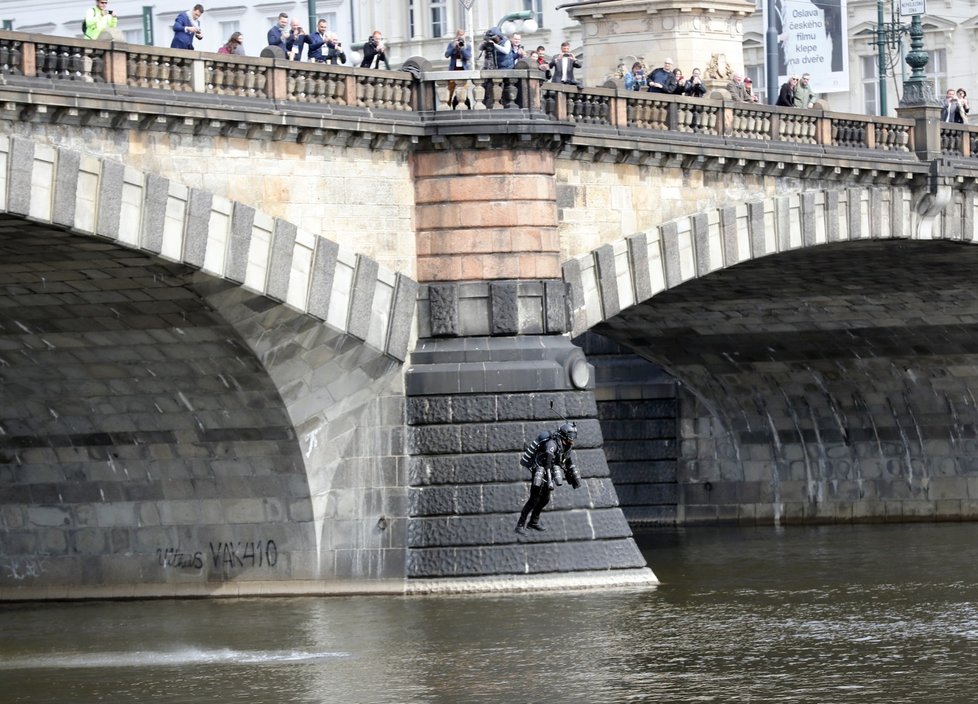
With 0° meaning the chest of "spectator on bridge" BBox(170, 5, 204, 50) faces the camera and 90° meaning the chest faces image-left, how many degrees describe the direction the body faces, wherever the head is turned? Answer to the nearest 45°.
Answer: approximately 315°

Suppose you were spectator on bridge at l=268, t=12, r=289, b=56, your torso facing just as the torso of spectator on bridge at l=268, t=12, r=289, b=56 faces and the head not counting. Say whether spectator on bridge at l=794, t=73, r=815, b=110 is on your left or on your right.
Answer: on your left

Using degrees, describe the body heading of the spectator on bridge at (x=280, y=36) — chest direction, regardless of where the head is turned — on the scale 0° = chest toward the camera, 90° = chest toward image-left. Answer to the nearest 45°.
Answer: approximately 315°

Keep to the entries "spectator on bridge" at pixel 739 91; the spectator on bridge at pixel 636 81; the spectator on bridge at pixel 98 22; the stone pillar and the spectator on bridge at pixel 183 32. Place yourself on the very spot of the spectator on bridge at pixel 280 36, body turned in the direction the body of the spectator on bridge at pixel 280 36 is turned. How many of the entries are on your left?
3

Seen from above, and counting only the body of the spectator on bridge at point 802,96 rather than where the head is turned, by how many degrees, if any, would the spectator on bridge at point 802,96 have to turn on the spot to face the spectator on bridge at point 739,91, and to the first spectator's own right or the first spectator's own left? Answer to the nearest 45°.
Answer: approximately 90° to the first spectator's own right

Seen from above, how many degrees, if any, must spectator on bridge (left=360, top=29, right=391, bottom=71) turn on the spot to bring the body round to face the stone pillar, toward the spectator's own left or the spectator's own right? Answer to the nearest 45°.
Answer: approximately 135° to the spectator's own left

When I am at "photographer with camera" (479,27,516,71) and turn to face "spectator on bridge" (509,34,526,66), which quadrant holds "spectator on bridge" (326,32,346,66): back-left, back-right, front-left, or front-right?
back-left

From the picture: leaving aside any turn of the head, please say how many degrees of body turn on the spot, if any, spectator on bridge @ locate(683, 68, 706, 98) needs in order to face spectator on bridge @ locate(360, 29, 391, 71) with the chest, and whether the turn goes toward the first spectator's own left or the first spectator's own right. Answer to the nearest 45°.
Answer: approximately 45° to the first spectator's own right

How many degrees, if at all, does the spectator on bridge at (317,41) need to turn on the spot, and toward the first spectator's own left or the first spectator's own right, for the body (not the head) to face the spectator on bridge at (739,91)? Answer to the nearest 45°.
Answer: approximately 90° to the first spectator's own left

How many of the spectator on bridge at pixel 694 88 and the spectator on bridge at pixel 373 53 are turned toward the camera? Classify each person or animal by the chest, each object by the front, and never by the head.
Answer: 2

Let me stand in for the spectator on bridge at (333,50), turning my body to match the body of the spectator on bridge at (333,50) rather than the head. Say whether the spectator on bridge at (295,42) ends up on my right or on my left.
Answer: on my right

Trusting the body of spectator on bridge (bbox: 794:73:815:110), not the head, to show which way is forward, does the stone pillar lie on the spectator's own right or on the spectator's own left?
on the spectator's own right
